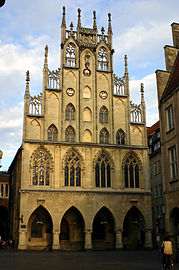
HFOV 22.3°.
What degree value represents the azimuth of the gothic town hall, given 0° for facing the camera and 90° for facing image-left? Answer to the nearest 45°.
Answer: approximately 0°

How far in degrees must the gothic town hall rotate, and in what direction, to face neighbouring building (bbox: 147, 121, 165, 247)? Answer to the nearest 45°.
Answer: approximately 135° to its left
